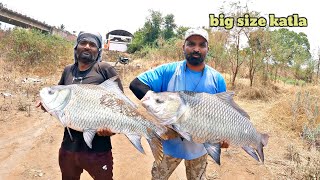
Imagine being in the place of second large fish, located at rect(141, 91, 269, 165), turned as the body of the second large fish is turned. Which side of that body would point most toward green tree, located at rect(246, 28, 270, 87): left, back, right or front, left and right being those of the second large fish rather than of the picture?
right

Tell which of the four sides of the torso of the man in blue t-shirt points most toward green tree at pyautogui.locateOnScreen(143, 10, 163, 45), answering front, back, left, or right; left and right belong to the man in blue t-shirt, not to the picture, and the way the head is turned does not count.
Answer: back

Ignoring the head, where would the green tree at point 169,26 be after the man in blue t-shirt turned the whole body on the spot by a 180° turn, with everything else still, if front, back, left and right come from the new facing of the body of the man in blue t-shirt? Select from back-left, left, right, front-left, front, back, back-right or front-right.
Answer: front

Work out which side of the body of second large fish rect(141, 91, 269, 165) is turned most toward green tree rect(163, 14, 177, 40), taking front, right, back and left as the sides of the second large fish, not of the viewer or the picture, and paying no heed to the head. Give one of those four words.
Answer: right

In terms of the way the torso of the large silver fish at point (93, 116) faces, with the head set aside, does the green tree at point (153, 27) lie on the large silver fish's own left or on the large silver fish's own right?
on the large silver fish's own right

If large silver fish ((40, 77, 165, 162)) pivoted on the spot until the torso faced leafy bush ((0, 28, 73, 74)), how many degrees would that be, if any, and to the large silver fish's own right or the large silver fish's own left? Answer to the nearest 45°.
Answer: approximately 90° to the large silver fish's own right

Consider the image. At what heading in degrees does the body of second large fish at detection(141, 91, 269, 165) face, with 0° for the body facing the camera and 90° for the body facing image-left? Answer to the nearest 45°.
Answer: approximately 90°

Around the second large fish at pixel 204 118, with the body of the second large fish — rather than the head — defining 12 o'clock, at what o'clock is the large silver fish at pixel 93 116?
The large silver fish is roughly at 12 o'clock from the second large fish.

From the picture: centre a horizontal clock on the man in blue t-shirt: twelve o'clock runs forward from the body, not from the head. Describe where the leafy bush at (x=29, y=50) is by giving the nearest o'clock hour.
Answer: The leafy bush is roughly at 5 o'clock from the man in blue t-shirt.

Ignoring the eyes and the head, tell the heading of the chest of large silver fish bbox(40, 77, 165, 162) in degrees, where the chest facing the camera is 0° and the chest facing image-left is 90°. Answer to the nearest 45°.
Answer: approximately 90°
